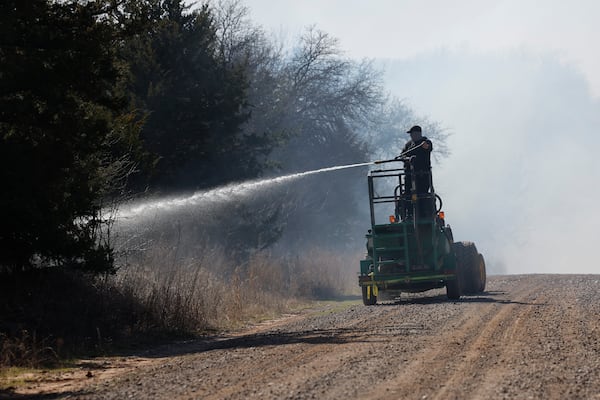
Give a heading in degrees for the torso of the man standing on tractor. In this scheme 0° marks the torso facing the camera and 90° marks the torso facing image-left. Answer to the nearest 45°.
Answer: approximately 45°

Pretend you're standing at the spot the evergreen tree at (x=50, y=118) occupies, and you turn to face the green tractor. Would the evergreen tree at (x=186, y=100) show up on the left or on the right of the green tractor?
left

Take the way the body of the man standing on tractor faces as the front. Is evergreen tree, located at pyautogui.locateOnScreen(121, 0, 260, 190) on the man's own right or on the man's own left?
on the man's own right

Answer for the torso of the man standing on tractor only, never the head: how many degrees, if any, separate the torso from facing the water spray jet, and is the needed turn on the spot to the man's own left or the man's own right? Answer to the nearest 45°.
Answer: approximately 45° to the man's own right
